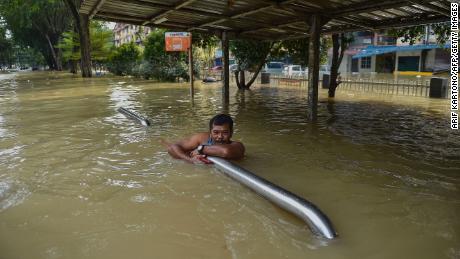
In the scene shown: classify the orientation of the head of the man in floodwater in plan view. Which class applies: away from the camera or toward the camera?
toward the camera

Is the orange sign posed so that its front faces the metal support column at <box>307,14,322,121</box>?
no

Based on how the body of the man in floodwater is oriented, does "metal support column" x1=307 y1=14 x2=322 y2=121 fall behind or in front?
behind

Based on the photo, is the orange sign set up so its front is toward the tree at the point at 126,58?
no

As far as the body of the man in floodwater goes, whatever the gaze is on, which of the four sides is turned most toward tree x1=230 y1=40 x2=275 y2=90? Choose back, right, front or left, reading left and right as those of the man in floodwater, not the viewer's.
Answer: back

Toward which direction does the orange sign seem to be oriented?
toward the camera

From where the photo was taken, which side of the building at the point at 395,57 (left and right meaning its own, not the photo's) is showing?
front

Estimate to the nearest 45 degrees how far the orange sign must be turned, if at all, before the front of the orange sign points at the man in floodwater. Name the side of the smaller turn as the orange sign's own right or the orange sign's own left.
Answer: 0° — it already faces them

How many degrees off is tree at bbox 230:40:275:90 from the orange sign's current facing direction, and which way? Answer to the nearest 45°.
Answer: approximately 135° to its left

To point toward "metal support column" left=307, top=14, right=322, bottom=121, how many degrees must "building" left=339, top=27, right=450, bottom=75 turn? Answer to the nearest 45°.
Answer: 0° — it already faces it

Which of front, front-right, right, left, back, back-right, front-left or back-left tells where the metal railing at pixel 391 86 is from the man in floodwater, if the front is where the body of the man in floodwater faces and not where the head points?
back-left

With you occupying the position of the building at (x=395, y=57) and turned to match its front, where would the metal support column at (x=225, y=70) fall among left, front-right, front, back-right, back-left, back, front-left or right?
front

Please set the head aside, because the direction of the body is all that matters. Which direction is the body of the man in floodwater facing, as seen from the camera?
toward the camera

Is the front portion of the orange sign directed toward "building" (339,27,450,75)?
no

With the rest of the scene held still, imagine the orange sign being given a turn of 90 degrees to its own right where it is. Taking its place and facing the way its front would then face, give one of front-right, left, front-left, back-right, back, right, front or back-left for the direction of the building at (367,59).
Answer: back-right

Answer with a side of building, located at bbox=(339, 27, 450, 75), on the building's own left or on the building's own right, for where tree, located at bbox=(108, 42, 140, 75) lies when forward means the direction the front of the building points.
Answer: on the building's own right
